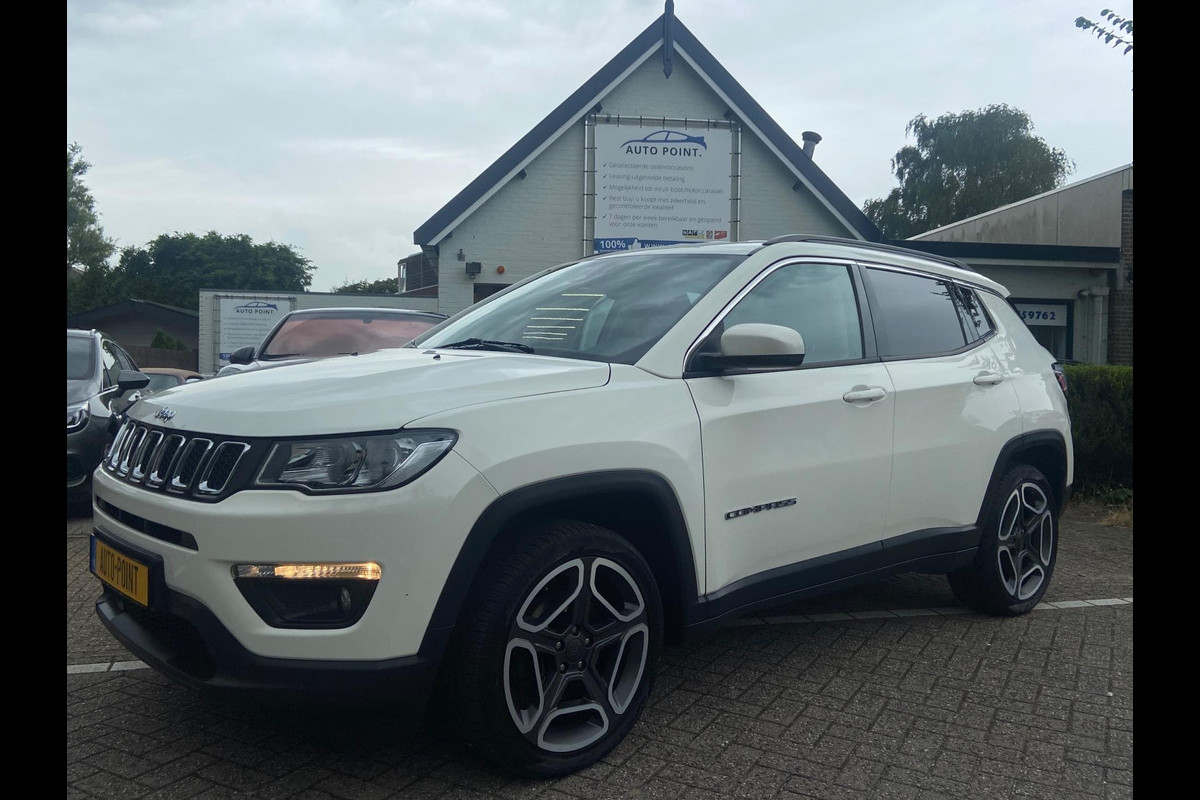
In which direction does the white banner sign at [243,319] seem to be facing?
toward the camera

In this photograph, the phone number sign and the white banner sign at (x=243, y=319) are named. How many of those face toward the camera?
2

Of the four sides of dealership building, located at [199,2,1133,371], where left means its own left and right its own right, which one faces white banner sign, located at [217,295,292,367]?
right

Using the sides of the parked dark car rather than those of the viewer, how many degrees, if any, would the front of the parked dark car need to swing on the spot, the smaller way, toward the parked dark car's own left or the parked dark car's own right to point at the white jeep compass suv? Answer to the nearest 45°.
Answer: approximately 45° to the parked dark car's own left

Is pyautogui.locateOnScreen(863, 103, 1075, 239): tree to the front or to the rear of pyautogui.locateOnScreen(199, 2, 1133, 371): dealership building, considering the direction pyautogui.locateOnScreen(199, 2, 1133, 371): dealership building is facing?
to the rear

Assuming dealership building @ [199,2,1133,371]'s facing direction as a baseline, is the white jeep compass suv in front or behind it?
in front

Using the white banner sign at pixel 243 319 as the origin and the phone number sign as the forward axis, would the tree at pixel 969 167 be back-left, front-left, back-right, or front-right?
front-left

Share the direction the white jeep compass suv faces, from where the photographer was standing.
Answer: facing the viewer and to the left of the viewer

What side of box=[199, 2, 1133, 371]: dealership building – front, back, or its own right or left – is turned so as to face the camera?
front

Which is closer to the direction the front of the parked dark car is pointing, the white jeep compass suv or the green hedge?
the white jeep compass suv

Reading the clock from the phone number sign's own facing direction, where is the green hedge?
The green hedge is roughly at 12 o'clock from the phone number sign.

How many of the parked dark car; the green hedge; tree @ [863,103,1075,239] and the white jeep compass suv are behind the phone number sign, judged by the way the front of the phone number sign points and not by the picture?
1

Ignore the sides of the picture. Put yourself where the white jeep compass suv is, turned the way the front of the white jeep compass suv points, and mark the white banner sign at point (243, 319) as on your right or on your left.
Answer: on your right

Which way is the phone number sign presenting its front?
toward the camera

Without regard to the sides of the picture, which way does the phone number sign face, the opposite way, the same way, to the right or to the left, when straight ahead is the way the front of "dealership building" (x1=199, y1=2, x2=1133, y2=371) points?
the same way

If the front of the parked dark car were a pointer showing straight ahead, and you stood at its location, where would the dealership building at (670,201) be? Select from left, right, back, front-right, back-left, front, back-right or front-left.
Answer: back
